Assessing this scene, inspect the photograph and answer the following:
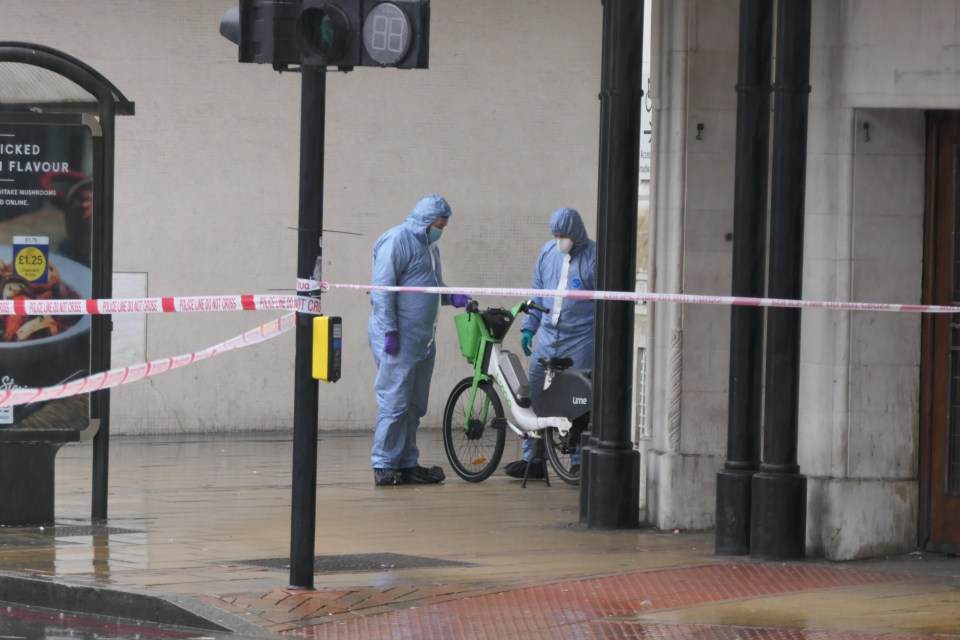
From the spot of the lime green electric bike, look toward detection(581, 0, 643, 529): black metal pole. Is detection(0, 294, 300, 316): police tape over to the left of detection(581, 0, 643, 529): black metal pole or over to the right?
right

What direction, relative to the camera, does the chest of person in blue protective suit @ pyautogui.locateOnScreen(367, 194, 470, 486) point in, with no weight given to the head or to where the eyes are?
to the viewer's right

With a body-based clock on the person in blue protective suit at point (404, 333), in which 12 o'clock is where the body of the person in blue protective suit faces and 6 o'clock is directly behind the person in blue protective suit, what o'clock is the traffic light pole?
The traffic light pole is roughly at 3 o'clock from the person in blue protective suit.

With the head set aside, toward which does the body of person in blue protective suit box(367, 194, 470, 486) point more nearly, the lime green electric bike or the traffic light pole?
the lime green electric bike

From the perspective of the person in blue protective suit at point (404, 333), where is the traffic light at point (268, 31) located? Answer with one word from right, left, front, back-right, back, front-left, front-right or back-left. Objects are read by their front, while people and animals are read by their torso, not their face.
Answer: right

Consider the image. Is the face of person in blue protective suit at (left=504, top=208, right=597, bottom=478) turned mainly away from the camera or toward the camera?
toward the camera

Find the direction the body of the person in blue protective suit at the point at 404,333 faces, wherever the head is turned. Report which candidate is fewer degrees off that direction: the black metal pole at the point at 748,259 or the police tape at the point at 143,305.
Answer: the black metal pole

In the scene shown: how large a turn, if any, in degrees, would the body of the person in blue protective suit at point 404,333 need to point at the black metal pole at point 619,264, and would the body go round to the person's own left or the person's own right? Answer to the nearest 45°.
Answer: approximately 45° to the person's own right

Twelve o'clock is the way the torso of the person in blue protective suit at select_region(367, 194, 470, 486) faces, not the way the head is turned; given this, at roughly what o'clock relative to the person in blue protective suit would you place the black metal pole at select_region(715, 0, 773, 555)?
The black metal pole is roughly at 2 o'clock from the person in blue protective suit.

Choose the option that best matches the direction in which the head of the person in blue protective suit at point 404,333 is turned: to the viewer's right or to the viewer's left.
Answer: to the viewer's right

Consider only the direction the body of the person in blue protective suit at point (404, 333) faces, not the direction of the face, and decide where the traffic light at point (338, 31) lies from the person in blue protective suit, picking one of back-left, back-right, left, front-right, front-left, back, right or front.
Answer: right

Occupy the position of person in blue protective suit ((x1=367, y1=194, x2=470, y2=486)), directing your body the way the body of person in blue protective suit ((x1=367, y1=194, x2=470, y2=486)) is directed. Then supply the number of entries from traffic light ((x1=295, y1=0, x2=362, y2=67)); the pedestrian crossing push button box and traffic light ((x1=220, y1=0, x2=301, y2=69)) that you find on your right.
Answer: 3

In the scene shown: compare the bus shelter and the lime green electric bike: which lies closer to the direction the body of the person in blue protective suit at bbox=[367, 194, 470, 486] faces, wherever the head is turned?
the lime green electric bike
